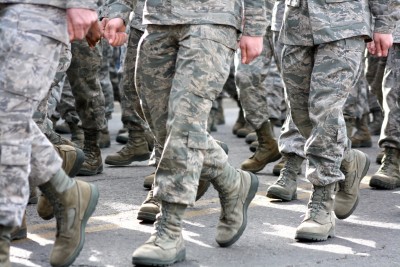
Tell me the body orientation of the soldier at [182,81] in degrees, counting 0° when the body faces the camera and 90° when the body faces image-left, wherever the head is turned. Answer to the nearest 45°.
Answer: approximately 45°

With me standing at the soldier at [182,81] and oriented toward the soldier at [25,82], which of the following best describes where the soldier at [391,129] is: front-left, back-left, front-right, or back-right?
back-right

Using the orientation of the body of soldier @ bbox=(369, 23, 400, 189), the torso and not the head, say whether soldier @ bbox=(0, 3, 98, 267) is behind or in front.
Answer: in front

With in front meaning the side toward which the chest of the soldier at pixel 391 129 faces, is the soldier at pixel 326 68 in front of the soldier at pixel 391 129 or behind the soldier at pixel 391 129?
in front

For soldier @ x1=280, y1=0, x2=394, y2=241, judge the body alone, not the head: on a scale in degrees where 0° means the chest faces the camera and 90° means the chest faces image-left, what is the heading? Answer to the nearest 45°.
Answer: approximately 45°

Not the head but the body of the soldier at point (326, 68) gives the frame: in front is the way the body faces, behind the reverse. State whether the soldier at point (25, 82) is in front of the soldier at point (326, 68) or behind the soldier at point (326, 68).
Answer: in front

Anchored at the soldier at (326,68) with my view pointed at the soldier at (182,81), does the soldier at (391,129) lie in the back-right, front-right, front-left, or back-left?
back-right

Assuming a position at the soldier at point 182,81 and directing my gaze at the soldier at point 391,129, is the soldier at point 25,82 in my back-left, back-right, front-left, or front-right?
back-left
